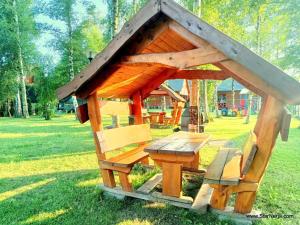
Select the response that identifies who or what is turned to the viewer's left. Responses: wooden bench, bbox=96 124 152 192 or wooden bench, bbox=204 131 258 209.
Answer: wooden bench, bbox=204 131 258 209

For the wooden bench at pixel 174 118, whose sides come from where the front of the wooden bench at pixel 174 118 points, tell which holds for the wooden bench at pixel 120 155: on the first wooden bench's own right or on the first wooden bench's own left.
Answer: on the first wooden bench's own left

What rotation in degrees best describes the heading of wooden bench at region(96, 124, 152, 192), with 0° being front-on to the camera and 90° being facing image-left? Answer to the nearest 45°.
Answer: approximately 315°

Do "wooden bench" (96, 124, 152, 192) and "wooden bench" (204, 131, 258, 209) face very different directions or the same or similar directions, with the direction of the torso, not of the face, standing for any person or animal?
very different directions

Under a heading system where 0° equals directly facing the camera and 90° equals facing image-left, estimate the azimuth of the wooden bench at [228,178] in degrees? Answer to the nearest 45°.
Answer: approximately 90°

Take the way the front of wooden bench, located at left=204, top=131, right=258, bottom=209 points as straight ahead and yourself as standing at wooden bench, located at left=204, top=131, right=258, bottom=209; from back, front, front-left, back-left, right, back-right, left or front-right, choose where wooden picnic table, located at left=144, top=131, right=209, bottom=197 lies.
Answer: front

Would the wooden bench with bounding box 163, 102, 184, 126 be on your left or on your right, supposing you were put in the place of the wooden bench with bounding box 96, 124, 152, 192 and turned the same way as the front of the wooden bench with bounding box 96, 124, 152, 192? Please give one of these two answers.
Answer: on your left

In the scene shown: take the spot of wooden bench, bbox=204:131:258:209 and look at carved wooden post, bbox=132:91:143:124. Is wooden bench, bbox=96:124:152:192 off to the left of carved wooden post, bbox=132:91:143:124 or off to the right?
left

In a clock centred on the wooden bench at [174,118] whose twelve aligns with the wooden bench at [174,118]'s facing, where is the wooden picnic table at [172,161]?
The wooden picnic table is roughly at 9 o'clock from the wooden bench.

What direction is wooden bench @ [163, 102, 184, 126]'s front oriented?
to the viewer's left

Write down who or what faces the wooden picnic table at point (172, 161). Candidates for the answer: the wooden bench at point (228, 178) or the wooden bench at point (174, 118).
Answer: the wooden bench at point (228, 178)
